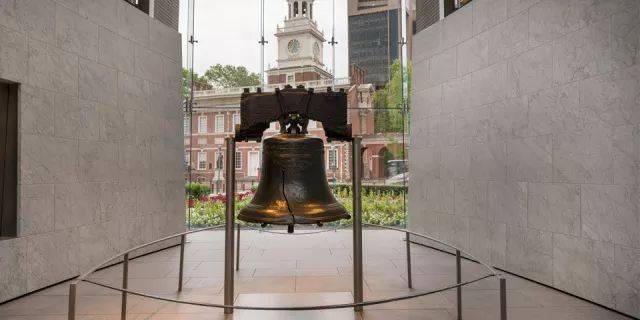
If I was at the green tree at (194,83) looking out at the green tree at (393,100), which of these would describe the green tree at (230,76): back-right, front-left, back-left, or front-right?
front-left

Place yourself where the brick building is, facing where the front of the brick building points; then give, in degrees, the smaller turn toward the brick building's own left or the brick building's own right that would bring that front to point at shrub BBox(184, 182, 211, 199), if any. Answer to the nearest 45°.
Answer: approximately 45° to the brick building's own right

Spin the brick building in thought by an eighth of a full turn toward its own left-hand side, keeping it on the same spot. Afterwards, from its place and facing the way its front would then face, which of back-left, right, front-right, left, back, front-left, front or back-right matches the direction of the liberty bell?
front

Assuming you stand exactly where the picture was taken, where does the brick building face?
facing the viewer and to the left of the viewer

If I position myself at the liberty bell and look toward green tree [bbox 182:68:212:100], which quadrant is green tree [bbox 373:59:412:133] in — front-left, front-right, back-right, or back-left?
front-right

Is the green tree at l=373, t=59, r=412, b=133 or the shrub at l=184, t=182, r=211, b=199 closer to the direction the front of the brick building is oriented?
the shrub

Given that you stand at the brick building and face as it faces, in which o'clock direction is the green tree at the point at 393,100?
The green tree is roughly at 8 o'clock from the brick building.
